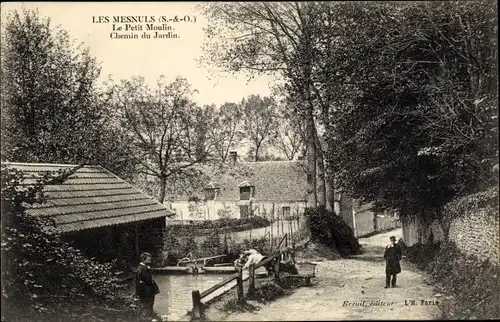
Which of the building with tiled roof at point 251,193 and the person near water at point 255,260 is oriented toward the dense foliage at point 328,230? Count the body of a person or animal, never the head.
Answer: the building with tiled roof

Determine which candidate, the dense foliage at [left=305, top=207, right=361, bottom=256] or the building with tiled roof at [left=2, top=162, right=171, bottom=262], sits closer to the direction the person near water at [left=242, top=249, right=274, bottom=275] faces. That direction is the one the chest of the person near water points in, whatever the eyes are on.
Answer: the building with tiled roof

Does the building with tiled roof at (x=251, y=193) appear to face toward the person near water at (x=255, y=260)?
yes

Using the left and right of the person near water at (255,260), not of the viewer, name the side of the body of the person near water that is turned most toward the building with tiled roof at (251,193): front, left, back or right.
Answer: right

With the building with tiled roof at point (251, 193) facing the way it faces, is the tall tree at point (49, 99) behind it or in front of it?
in front

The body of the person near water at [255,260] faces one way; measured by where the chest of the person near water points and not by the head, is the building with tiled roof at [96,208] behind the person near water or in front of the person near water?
in front

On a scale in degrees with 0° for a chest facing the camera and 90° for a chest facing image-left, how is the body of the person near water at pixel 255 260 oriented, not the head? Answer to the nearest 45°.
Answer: approximately 90°
